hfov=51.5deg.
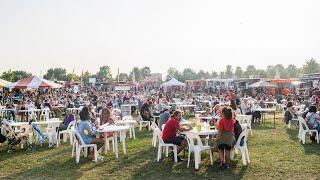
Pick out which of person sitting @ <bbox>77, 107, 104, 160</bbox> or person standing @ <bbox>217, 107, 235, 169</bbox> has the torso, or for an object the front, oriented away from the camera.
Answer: person standing @ <bbox>217, 107, 235, 169</bbox>

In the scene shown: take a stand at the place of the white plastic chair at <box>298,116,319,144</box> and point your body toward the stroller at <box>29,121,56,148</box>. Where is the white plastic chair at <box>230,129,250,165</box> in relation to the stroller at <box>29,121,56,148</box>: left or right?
left

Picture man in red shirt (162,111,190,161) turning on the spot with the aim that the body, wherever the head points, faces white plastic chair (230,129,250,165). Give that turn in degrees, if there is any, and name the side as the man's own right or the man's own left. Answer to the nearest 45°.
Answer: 0° — they already face it

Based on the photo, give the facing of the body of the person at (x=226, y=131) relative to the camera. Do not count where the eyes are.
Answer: away from the camera

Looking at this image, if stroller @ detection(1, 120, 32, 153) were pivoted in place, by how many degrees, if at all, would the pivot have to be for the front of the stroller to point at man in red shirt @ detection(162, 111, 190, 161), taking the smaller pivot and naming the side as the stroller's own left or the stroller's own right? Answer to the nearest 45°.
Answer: approximately 45° to the stroller's own right

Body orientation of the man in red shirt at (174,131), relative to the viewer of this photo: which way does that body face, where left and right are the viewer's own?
facing to the right of the viewer
